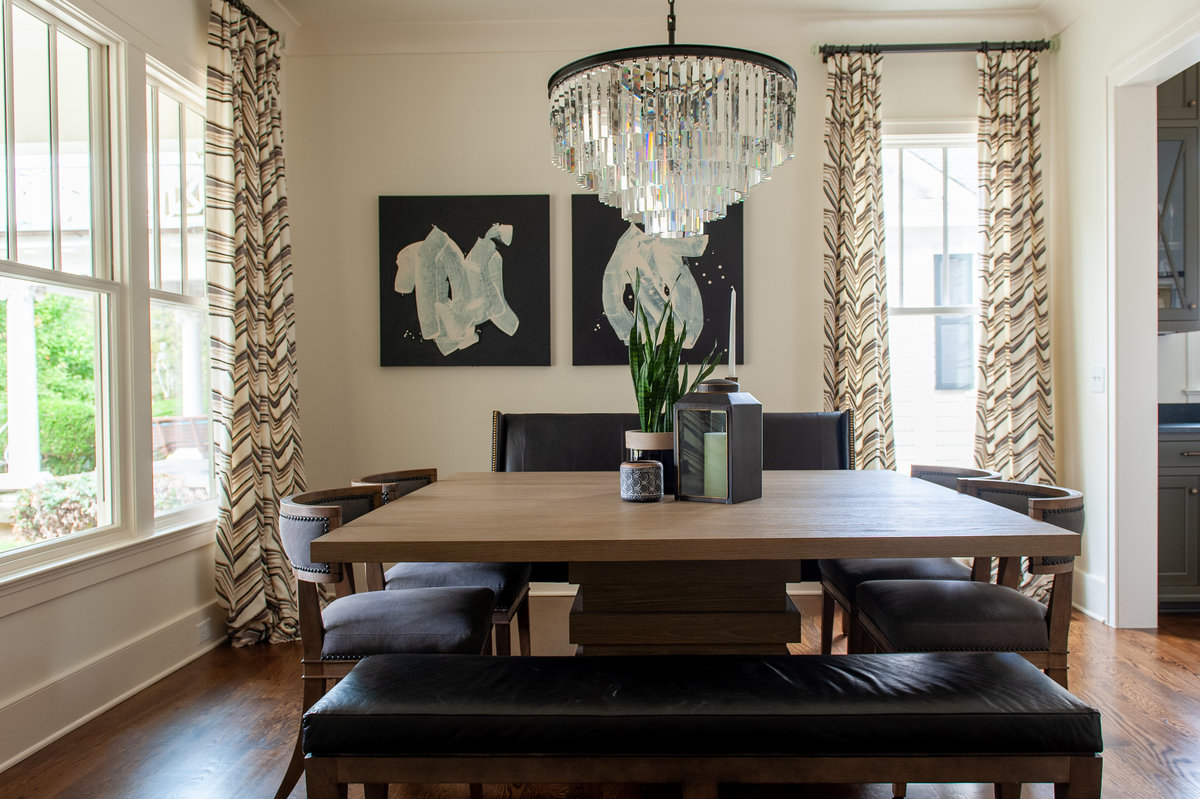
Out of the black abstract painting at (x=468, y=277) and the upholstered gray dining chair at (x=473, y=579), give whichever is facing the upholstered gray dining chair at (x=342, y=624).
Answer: the black abstract painting

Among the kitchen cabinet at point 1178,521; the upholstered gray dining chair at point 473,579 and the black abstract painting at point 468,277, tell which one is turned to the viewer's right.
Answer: the upholstered gray dining chair

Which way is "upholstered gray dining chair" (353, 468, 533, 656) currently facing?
to the viewer's right

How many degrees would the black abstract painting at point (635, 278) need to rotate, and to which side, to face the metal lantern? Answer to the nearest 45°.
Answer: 0° — it already faces it

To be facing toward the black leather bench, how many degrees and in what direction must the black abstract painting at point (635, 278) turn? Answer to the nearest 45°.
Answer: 0° — it already faces it

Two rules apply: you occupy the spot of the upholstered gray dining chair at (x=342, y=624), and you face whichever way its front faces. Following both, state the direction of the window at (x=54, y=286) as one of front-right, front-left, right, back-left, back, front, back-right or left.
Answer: back-left

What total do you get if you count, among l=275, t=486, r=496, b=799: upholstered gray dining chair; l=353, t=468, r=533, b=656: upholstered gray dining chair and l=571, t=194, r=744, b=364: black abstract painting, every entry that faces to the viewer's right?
2

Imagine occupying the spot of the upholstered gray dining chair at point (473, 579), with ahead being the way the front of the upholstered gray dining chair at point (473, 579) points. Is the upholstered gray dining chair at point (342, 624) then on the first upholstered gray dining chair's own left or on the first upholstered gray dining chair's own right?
on the first upholstered gray dining chair's own right

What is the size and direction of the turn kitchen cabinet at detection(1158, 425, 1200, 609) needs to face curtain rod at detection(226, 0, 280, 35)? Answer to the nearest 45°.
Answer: approximately 45° to its right

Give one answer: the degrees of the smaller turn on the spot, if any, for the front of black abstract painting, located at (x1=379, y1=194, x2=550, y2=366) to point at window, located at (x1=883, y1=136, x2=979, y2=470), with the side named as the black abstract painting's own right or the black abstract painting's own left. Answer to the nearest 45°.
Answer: approximately 90° to the black abstract painting's own left

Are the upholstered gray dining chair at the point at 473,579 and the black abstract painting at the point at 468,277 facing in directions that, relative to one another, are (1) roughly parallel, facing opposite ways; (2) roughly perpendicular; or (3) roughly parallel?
roughly perpendicular

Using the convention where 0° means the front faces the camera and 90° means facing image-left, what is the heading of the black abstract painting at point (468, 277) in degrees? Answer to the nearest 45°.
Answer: approximately 0°

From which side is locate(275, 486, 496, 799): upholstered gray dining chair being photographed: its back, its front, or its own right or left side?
right

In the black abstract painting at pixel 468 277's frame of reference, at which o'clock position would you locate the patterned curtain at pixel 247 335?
The patterned curtain is roughly at 2 o'clock from the black abstract painting.

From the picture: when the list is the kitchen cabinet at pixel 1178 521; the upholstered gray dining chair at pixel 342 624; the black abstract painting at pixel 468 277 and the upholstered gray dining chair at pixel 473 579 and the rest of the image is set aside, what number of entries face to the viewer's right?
2
